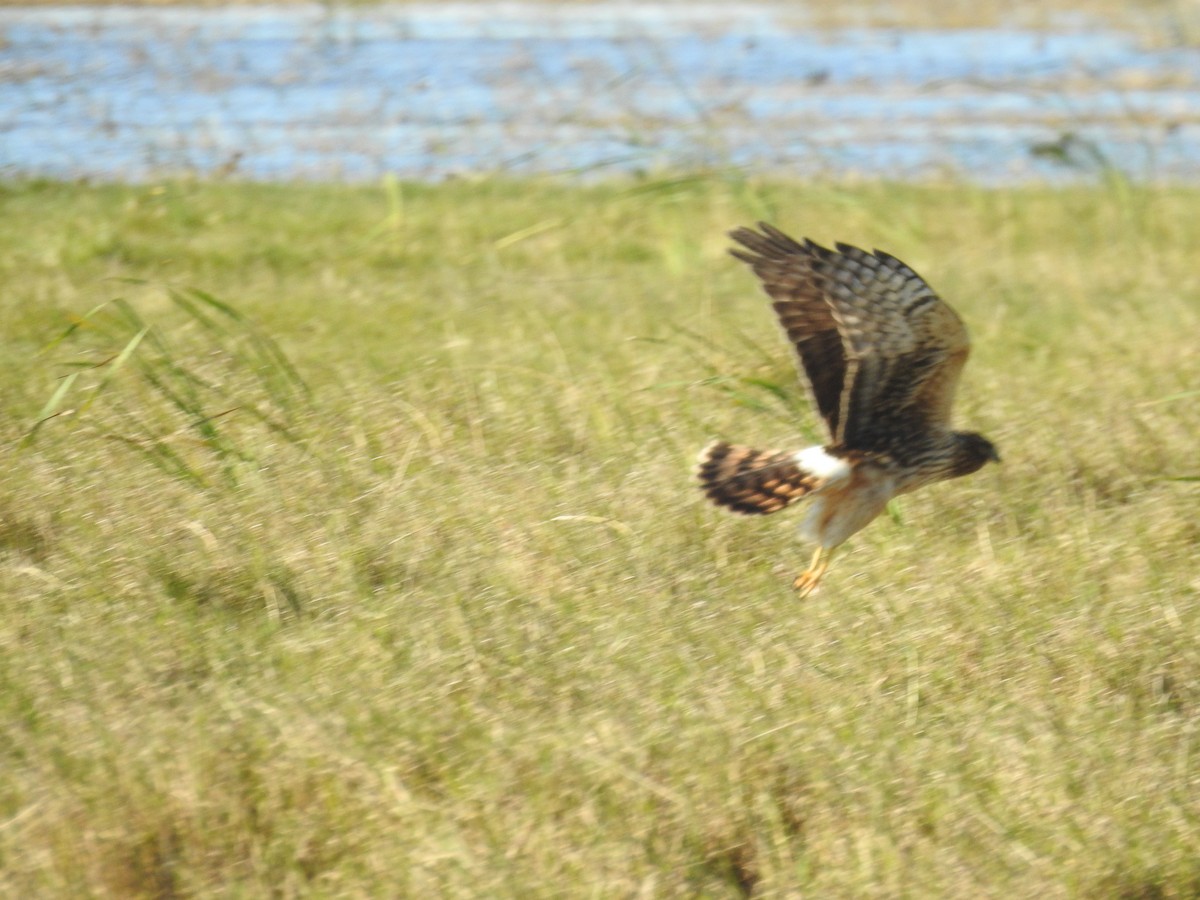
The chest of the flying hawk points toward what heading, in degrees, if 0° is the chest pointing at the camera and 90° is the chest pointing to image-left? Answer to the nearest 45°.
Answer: approximately 270°
